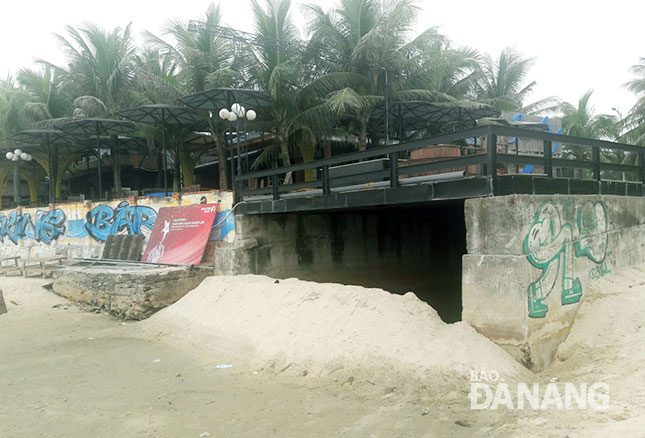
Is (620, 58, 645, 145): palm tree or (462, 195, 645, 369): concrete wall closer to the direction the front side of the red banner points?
the concrete wall

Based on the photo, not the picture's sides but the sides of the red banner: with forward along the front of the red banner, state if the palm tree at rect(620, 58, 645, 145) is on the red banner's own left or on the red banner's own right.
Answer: on the red banner's own left

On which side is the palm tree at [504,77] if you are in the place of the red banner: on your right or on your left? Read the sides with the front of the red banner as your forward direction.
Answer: on your left

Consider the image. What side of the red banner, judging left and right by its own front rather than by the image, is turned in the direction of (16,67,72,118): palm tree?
back

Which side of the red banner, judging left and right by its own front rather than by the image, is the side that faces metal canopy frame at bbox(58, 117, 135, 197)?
back

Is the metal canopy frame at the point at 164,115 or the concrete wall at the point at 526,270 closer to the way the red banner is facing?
the concrete wall

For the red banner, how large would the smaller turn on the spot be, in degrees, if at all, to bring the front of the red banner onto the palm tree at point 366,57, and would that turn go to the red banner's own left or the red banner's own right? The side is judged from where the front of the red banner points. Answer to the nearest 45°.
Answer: approximately 135° to the red banner's own left

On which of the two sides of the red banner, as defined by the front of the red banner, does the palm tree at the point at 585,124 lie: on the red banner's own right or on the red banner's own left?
on the red banner's own left

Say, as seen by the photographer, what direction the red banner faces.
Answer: facing the viewer

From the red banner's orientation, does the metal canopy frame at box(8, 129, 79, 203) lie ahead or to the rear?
to the rear

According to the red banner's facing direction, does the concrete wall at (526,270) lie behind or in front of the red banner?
in front
